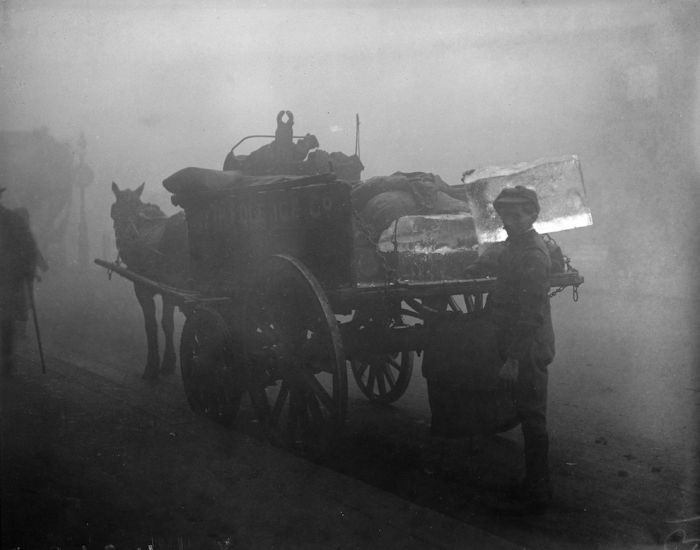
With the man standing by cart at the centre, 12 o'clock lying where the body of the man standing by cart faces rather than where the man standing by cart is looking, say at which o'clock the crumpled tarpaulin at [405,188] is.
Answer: The crumpled tarpaulin is roughly at 2 o'clock from the man standing by cart.

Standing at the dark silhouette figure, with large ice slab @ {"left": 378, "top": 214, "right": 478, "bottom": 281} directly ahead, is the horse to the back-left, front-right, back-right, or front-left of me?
front-left

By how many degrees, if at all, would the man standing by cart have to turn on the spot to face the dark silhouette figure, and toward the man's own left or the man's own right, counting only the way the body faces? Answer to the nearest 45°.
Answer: approximately 45° to the man's own right
